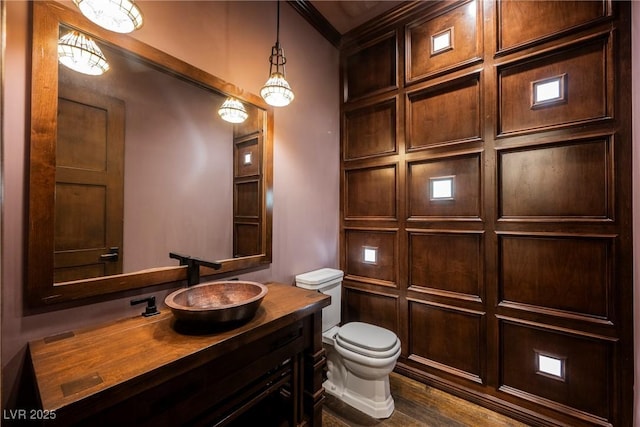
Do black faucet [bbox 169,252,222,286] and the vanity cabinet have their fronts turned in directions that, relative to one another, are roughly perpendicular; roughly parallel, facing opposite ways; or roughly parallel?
roughly parallel

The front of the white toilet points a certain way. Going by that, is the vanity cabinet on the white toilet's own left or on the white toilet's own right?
on the white toilet's own right

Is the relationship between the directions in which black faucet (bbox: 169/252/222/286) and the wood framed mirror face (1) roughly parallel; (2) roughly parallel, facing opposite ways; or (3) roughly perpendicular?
roughly parallel

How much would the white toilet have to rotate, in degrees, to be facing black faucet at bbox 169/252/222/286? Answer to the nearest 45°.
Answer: approximately 90° to its right

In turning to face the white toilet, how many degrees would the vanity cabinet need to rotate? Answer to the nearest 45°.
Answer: approximately 45° to its left

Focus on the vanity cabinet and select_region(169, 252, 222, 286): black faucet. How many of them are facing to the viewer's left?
0

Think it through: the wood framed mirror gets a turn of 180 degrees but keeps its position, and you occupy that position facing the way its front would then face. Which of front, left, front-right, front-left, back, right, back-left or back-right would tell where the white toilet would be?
back-right

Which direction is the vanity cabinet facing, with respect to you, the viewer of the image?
facing the viewer and to the right of the viewer

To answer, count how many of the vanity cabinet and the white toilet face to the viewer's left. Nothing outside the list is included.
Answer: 0

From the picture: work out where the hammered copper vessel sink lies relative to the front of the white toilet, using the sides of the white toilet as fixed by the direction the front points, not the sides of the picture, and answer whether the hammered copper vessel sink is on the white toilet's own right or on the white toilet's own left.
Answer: on the white toilet's own right
